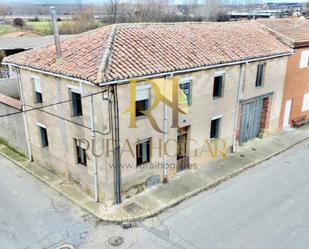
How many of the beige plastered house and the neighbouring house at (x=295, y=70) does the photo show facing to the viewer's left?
0

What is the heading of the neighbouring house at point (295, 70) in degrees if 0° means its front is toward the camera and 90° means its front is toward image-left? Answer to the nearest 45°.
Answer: approximately 315°

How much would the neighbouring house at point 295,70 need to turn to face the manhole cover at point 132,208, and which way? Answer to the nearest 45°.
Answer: approximately 90° to its right

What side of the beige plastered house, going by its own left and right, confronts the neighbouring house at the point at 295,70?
left

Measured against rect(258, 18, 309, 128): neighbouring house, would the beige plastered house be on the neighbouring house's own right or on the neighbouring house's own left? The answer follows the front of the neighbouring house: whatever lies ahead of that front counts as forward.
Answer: on the neighbouring house's own right

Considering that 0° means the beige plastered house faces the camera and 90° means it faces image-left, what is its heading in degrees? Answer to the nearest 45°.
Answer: approximately 315°
